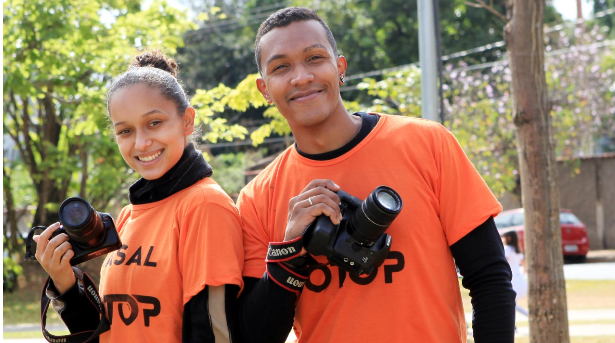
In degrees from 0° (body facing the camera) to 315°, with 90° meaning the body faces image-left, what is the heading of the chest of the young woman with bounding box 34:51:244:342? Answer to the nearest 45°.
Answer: approximately 45°

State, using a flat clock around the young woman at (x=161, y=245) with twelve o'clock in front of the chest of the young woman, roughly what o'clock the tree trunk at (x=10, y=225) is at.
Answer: The tree trunk is roughly at 4 o'clock from the young woman.

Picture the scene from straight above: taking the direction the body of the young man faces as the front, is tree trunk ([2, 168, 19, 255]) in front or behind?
behind

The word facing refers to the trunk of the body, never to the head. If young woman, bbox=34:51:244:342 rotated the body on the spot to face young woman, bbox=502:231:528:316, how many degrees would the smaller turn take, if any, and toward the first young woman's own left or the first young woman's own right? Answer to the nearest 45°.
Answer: approximately 180°

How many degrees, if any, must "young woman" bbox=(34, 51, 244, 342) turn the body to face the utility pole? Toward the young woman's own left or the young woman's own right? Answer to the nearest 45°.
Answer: approximately 180°

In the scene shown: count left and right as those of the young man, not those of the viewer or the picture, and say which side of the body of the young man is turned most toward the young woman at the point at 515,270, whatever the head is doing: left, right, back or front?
back

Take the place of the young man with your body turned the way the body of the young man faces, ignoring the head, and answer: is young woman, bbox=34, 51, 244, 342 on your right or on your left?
on your right

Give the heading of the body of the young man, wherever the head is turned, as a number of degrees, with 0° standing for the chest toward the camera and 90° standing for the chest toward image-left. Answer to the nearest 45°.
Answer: approximately 0°

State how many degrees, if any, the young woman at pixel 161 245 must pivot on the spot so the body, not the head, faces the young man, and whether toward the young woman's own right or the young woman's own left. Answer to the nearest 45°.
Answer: approximately 90° to the young woman's own left
